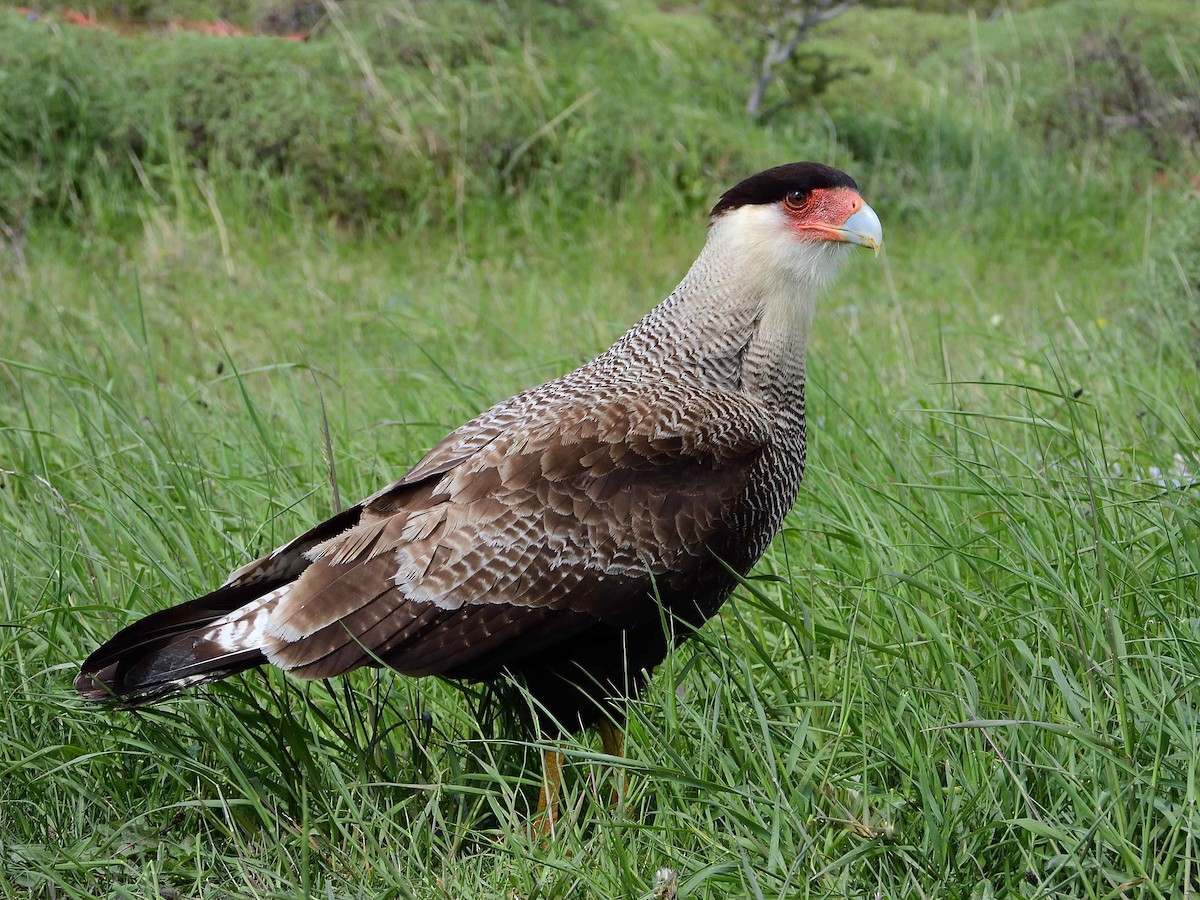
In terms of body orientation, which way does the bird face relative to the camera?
to the viewer's right
